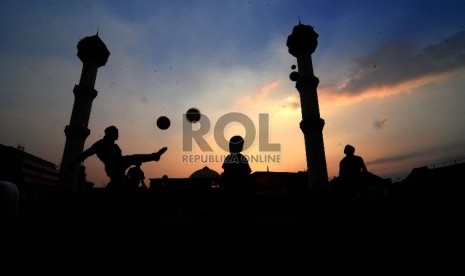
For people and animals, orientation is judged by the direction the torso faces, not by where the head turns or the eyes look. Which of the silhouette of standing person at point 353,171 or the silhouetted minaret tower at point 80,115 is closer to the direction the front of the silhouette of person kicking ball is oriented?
the silhouette of standing person

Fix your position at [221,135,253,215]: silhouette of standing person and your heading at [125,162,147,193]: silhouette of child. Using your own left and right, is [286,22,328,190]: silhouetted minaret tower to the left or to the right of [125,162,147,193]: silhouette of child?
right

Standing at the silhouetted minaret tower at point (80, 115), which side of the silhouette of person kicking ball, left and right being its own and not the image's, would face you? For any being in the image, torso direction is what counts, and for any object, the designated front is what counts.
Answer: left

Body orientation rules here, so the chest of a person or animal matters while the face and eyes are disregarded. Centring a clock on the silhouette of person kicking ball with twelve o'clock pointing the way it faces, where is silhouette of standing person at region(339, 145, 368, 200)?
The silhouette of standing person is roughly at 12 o'clock from the silhouette of person kicking ball.

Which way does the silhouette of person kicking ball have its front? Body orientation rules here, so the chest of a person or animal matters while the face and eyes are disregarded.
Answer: to the viewer's right

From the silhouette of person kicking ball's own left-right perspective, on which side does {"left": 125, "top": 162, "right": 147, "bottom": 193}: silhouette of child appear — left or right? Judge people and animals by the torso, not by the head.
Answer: on its left

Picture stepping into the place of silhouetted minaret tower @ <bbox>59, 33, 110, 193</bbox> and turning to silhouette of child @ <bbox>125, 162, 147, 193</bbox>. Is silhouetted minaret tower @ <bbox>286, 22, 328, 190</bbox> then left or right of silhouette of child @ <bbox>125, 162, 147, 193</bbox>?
left
